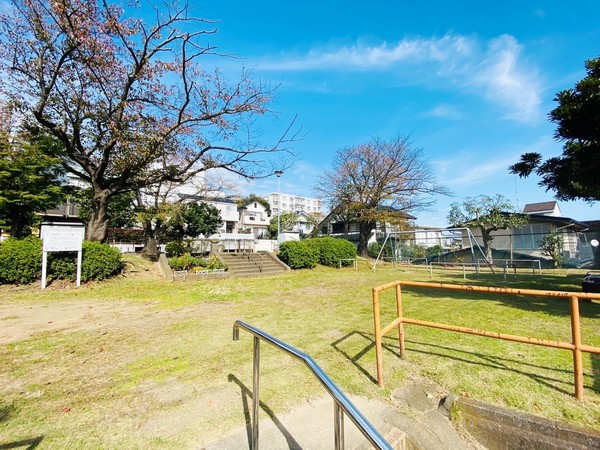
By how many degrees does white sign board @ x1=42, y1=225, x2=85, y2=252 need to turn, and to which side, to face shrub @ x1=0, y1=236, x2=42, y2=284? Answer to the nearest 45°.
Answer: approximately 135° to its right

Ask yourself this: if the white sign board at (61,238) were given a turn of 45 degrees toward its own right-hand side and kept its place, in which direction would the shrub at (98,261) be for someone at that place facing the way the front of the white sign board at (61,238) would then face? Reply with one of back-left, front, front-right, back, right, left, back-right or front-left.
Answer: back

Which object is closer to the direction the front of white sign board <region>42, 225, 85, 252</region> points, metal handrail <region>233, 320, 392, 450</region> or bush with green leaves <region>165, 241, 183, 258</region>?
the metal handrail

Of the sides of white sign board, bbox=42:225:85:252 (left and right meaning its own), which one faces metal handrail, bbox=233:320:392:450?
front

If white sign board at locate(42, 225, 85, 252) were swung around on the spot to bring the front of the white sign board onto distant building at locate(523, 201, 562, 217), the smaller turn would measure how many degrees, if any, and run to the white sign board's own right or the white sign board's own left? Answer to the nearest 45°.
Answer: approximately 90° to the white sign board's own left

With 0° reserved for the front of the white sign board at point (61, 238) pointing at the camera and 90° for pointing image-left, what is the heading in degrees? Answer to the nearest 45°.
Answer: approximately 0°

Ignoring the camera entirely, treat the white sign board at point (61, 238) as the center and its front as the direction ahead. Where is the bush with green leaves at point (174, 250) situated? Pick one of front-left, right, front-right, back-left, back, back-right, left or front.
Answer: back-left

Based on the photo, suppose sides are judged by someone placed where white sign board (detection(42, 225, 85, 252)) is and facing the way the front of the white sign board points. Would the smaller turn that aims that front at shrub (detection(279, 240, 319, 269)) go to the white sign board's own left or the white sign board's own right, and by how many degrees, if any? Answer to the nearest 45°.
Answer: approximately 90° to the white sign board's own left

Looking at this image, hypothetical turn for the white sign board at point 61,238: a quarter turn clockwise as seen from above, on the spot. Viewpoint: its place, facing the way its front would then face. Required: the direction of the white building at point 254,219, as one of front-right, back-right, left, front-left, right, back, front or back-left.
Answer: back-right
